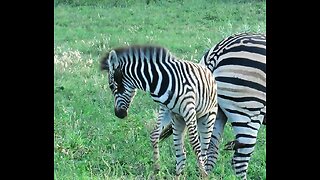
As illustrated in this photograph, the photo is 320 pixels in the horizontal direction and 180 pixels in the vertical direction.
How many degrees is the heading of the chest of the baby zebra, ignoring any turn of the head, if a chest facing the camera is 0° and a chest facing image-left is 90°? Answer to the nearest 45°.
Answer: approximately 45°
